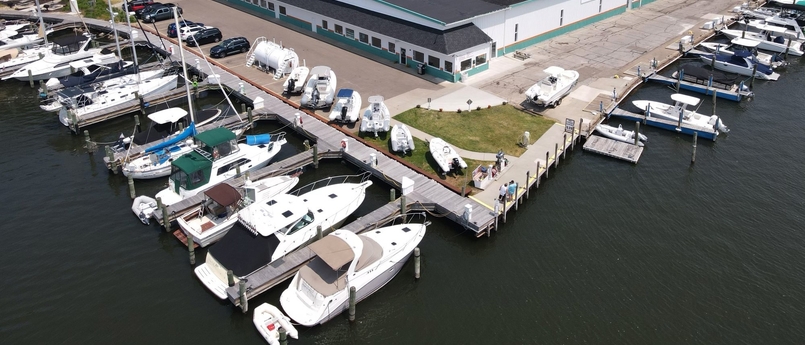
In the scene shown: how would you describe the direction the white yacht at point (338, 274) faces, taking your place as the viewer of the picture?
facing away from the viewer and to the right of the viewer

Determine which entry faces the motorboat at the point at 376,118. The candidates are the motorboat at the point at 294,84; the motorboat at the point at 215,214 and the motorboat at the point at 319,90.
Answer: the motorboat at the point at 215,214

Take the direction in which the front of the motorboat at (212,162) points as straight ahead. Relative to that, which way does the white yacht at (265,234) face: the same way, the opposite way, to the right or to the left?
the same way

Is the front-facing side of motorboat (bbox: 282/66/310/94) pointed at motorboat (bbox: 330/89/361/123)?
no

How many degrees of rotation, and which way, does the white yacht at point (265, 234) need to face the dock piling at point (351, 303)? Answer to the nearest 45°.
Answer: approximately 90° to its right

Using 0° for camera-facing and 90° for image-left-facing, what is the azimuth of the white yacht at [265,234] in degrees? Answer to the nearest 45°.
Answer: approximately 225°

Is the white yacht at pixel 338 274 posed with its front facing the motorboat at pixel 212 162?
no

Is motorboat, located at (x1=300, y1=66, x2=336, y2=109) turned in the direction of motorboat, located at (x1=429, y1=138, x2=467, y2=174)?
no

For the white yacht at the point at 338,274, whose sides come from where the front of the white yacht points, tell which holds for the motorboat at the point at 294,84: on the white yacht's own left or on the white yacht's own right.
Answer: on the white yacht's own left

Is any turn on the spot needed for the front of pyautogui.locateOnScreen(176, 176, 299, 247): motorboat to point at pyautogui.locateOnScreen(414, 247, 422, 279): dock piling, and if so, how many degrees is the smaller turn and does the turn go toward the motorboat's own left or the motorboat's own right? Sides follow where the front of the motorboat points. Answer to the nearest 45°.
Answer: approximately 90° to the motorboat's own right

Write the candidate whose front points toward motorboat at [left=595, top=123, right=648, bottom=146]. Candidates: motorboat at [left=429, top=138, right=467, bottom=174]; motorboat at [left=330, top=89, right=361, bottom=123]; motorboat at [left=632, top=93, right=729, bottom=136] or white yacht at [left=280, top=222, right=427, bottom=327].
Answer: the white yacht
